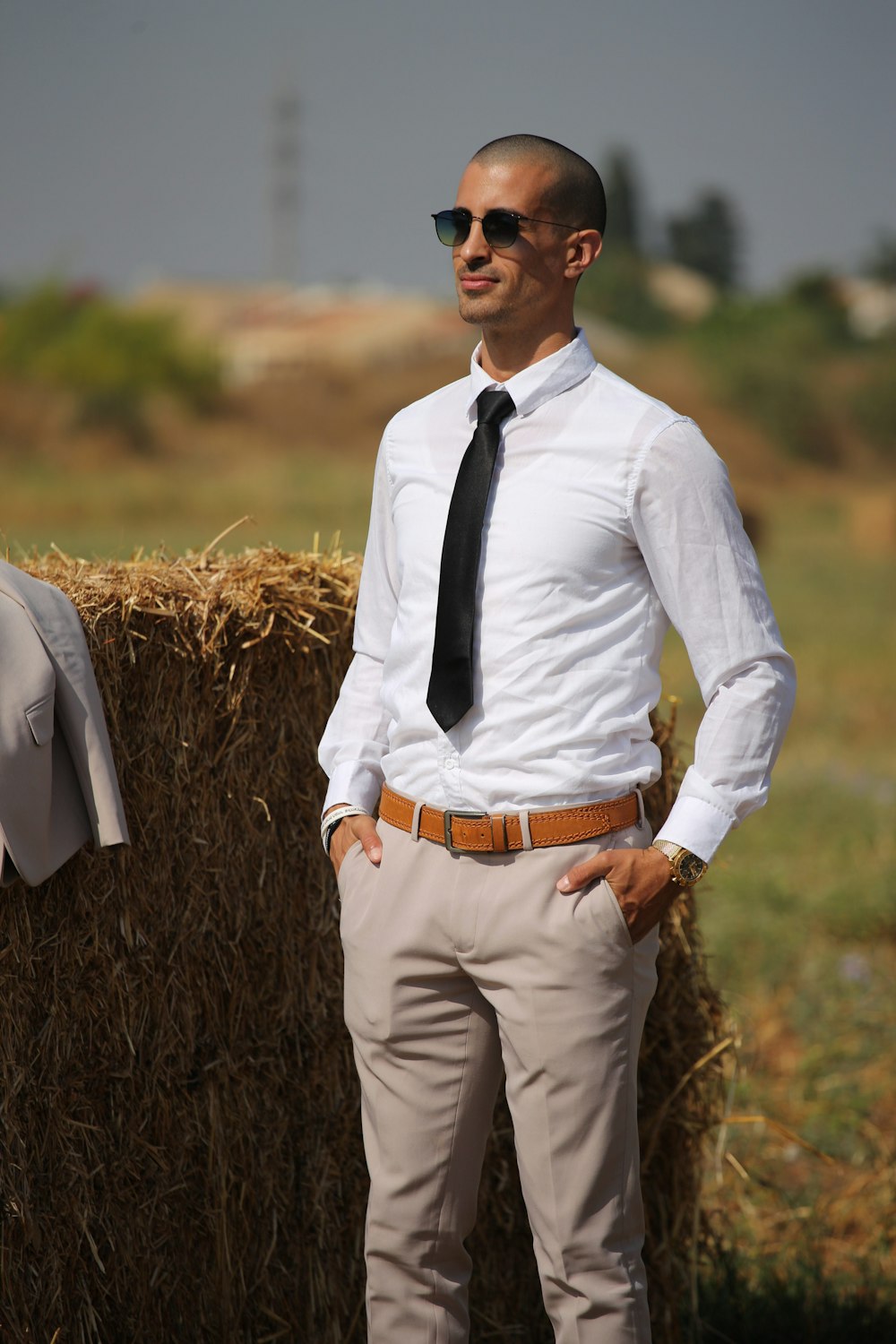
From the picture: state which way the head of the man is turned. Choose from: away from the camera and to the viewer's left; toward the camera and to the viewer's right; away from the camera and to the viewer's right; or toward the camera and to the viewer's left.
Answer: toward the camera and to the viewer's left

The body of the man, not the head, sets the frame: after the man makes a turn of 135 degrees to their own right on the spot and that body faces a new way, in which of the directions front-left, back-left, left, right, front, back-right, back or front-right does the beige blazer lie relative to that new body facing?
left

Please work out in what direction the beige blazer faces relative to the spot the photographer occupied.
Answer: facing the viewer

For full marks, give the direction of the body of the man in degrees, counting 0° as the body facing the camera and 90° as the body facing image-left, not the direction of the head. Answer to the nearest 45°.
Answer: approximately 45°

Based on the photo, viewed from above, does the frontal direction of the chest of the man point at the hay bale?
no
